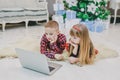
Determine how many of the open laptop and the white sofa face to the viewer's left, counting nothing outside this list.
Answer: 0

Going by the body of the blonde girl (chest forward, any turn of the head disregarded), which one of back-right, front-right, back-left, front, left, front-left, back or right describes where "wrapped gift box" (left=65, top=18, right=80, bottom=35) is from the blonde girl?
back-right

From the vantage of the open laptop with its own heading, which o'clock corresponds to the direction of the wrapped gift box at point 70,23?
The wrapped gift box is roughly at 11 o'clock from the open laptop.

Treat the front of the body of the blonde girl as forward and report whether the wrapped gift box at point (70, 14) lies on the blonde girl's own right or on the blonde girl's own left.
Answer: on the blonde girl's own right

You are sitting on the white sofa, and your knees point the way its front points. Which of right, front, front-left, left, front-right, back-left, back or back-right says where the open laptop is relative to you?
front-right

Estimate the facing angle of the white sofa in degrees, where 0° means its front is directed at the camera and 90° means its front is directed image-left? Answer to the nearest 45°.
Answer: approximately 315°

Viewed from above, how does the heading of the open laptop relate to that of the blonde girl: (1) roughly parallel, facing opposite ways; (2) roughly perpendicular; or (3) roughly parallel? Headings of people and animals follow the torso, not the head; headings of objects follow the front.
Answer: roughly parallel, facing opposite ways

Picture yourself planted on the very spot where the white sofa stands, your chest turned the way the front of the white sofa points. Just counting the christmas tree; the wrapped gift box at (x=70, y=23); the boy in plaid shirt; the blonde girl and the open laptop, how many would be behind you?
0

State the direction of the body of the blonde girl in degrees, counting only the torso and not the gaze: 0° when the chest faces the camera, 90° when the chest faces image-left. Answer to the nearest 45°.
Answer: approximately 45°

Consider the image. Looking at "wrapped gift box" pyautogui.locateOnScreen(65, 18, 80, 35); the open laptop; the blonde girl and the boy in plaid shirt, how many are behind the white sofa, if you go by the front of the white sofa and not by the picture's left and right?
0

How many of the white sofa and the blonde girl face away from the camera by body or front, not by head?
0

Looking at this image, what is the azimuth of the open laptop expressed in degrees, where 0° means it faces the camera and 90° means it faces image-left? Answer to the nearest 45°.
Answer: approximately 225°

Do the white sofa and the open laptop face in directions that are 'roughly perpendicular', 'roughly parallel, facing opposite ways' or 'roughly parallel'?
roughly perpendicular
